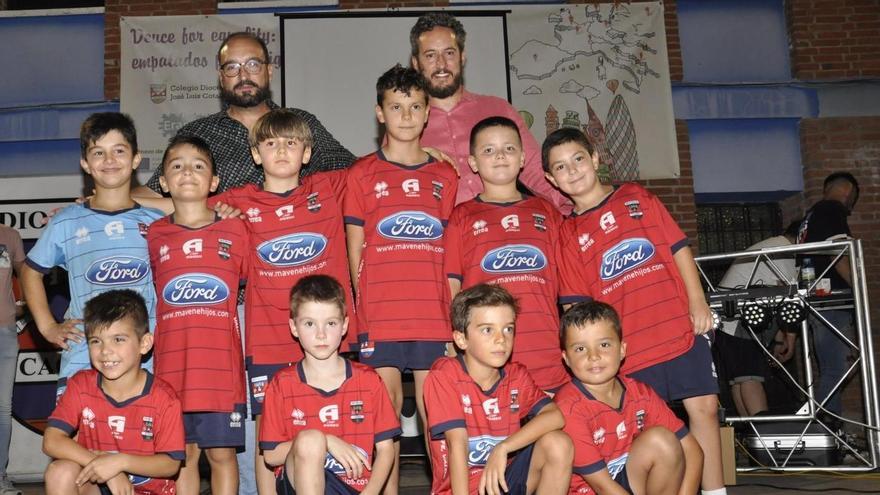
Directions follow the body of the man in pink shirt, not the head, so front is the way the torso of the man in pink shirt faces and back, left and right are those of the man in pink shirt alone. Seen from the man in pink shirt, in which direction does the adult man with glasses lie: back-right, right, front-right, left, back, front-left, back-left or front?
right

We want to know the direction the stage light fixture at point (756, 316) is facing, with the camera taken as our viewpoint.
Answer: facing the viewer

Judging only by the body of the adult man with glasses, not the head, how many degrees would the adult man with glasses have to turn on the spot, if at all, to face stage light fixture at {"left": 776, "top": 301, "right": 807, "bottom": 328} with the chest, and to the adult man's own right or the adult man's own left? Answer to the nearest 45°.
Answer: approximately 90° to the adult man's own left

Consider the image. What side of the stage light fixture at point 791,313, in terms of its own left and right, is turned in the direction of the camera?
front

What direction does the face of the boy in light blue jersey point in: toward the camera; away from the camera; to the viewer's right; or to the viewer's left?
toward the camera

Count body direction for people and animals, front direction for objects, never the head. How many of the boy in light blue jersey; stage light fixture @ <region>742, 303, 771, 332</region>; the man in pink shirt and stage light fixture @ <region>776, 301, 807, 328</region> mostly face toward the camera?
4

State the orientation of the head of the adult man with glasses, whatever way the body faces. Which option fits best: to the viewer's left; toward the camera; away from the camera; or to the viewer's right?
toward the camera

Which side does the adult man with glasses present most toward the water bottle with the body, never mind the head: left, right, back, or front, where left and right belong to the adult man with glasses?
left

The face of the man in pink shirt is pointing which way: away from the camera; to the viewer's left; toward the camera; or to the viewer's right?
toward the camera

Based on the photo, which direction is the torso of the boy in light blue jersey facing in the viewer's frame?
toward the camera

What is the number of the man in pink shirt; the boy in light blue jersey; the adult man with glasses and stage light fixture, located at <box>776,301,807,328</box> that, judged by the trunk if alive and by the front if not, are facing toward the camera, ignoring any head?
4

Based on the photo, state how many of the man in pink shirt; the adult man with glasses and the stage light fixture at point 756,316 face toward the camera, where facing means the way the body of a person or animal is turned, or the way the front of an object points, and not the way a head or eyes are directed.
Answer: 3

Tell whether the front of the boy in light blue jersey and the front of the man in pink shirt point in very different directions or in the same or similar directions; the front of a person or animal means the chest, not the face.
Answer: same or similar directions

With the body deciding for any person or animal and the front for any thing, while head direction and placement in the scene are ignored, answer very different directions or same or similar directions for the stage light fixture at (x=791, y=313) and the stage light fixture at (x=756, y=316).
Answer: same or similar directions

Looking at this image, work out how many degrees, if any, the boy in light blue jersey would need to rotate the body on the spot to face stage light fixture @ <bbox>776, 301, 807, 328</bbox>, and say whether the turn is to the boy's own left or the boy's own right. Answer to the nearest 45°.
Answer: approximately 90° to the boy's own left
